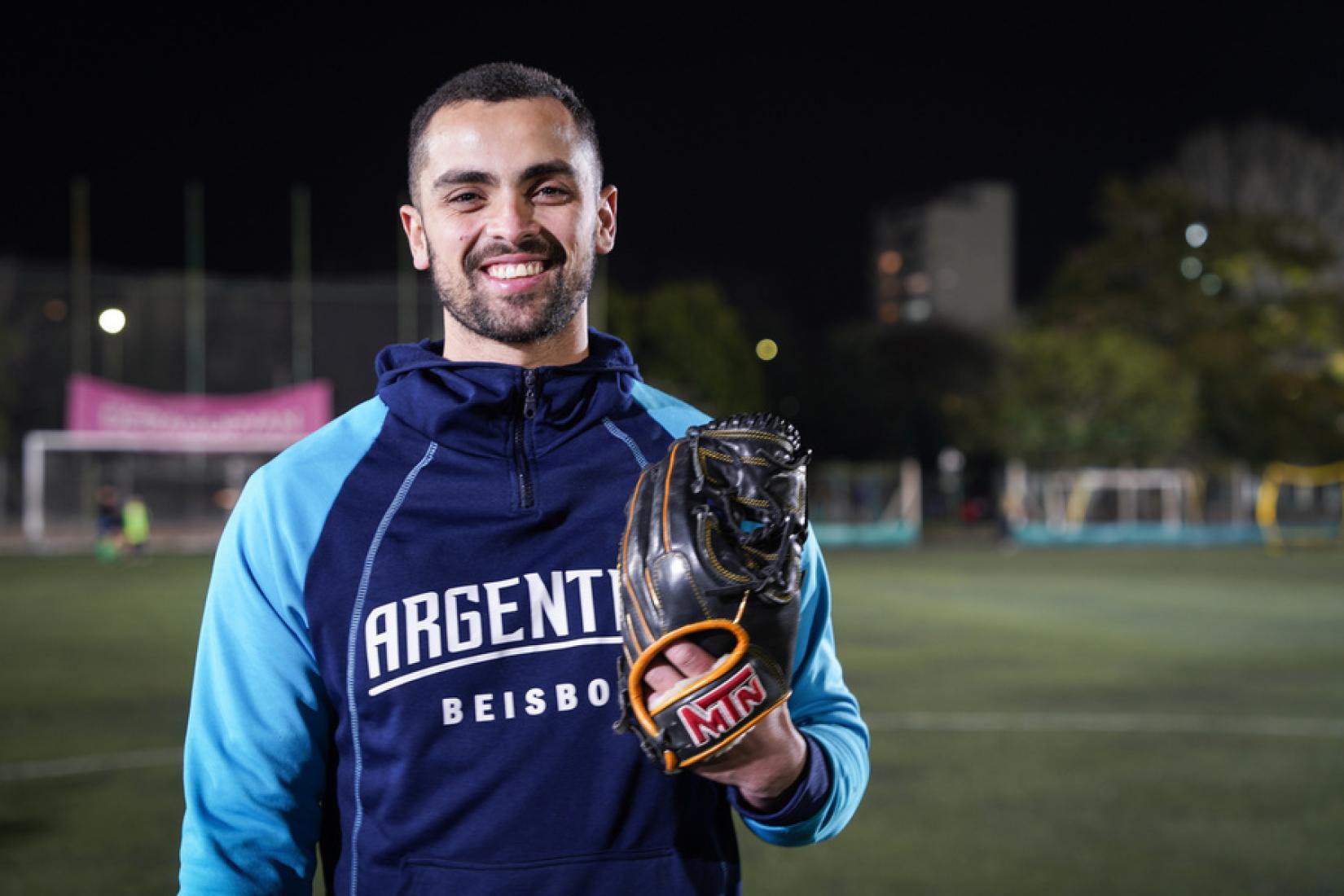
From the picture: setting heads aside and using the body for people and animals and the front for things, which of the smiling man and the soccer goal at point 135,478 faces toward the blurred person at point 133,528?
the soccer goal

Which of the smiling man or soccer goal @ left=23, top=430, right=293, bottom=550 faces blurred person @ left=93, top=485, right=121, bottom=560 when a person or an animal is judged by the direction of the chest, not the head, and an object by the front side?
the soccer goal

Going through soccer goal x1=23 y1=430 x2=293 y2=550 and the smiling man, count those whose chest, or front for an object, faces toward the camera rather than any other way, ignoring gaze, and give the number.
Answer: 2

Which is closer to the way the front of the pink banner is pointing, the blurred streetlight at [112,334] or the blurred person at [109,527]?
the blurred person

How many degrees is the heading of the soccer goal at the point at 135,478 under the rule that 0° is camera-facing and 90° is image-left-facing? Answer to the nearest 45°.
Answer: approximately 0°

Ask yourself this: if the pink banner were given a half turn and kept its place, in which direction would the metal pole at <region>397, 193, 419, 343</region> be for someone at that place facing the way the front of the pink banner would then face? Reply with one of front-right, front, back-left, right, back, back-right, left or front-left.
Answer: right

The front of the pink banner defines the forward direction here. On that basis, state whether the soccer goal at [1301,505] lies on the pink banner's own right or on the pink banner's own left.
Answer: on the pink banner's own left

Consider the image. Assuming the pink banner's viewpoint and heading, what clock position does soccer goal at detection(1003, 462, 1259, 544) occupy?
The soccer goal is roughly at 9 o'clock from the pink banner.
